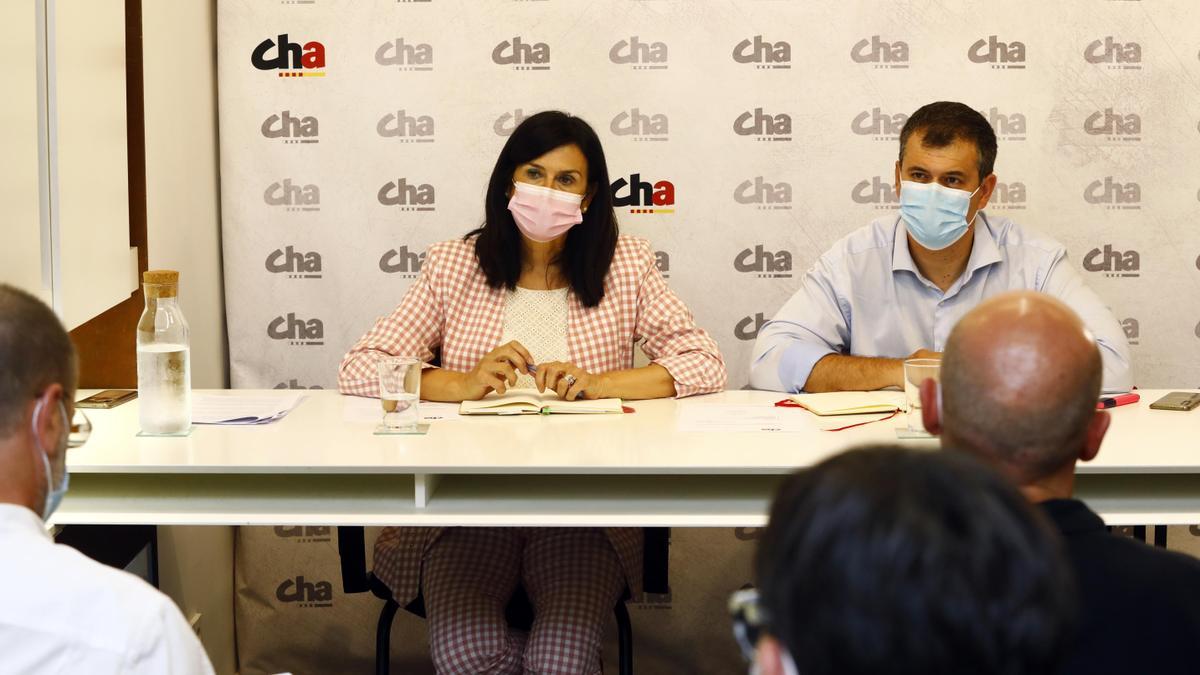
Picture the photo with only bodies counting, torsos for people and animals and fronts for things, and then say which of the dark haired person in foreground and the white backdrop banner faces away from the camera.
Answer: the dark haired person in foreground

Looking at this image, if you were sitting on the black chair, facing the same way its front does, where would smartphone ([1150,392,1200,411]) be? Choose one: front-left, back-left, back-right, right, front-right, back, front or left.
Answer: left

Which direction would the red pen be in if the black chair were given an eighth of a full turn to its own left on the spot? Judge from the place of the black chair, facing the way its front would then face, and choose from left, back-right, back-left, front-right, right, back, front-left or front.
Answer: front-left

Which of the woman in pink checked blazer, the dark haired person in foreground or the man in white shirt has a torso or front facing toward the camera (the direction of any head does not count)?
the woman in pink checked blazer

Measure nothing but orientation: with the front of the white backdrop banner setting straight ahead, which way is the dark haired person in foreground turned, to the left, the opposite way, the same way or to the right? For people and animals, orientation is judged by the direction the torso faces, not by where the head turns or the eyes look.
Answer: the opposite way

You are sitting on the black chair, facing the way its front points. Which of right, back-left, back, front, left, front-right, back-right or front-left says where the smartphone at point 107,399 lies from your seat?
right

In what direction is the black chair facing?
toward the camera

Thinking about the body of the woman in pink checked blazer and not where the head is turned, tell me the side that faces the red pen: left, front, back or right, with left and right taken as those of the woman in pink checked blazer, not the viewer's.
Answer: left

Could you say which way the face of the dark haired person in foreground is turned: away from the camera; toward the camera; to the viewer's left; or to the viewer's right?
away from the camera

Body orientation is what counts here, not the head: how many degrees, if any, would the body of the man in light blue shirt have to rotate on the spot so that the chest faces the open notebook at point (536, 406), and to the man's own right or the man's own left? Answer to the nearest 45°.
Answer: approximately 45° to the man's own right

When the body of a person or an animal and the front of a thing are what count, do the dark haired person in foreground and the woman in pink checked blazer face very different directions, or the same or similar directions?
very different directions

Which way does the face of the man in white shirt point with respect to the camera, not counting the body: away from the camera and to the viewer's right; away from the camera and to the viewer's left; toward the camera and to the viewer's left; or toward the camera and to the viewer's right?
away from the camera and to the viewer's right

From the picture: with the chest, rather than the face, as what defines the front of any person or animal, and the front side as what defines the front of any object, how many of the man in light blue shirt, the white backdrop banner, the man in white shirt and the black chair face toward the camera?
3

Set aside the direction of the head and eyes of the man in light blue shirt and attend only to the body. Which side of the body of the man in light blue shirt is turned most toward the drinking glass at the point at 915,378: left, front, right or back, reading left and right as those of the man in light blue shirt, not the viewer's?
front

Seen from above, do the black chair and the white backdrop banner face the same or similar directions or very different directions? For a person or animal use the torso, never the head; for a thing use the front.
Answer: same or similar directions

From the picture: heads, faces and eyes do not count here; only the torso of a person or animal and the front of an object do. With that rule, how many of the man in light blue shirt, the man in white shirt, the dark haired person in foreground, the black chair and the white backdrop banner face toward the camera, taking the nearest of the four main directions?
3

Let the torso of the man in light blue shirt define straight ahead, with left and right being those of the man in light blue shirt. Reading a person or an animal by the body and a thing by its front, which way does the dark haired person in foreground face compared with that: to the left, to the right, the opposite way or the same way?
the opposite way

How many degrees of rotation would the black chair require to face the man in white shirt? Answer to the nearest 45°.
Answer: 0° — it already faces them

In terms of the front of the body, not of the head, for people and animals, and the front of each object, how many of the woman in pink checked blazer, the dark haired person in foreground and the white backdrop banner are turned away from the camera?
1

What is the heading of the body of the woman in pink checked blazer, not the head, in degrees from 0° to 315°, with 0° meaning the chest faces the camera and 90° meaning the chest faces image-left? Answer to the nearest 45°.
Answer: approximately 0°

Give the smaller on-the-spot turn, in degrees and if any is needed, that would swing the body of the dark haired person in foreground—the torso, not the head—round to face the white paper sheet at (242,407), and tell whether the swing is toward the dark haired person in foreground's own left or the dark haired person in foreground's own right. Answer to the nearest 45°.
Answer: approximately 45° to the dark haired person in foreground's own left

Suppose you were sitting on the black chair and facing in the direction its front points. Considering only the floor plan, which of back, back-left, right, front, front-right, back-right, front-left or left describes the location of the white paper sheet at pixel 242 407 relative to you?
right

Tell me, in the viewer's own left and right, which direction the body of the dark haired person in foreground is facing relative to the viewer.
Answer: facing away from the viewer
